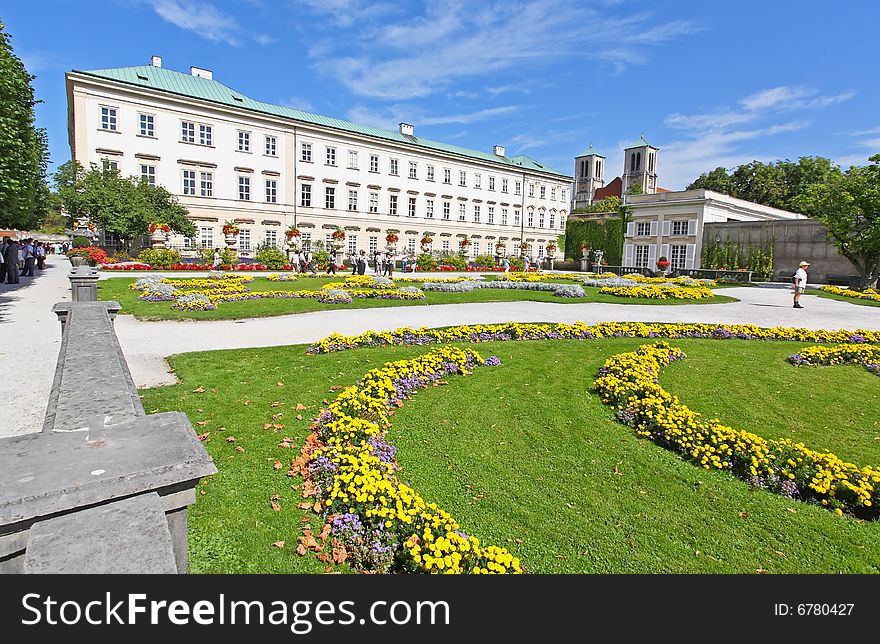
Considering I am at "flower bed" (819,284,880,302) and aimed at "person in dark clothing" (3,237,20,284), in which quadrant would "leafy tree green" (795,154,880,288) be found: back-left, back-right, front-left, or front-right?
back-right

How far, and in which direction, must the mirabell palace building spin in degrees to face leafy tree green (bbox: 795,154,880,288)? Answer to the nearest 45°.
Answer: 0° — it already faces it

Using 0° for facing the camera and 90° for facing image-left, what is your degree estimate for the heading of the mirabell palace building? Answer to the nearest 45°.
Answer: approximately 315°

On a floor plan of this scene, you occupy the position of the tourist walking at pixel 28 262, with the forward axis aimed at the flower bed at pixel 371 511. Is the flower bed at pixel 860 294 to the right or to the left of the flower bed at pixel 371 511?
left

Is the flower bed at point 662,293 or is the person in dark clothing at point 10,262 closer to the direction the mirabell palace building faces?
the flower bed

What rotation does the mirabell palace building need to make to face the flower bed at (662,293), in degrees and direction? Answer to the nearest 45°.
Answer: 0° — it already faces it
